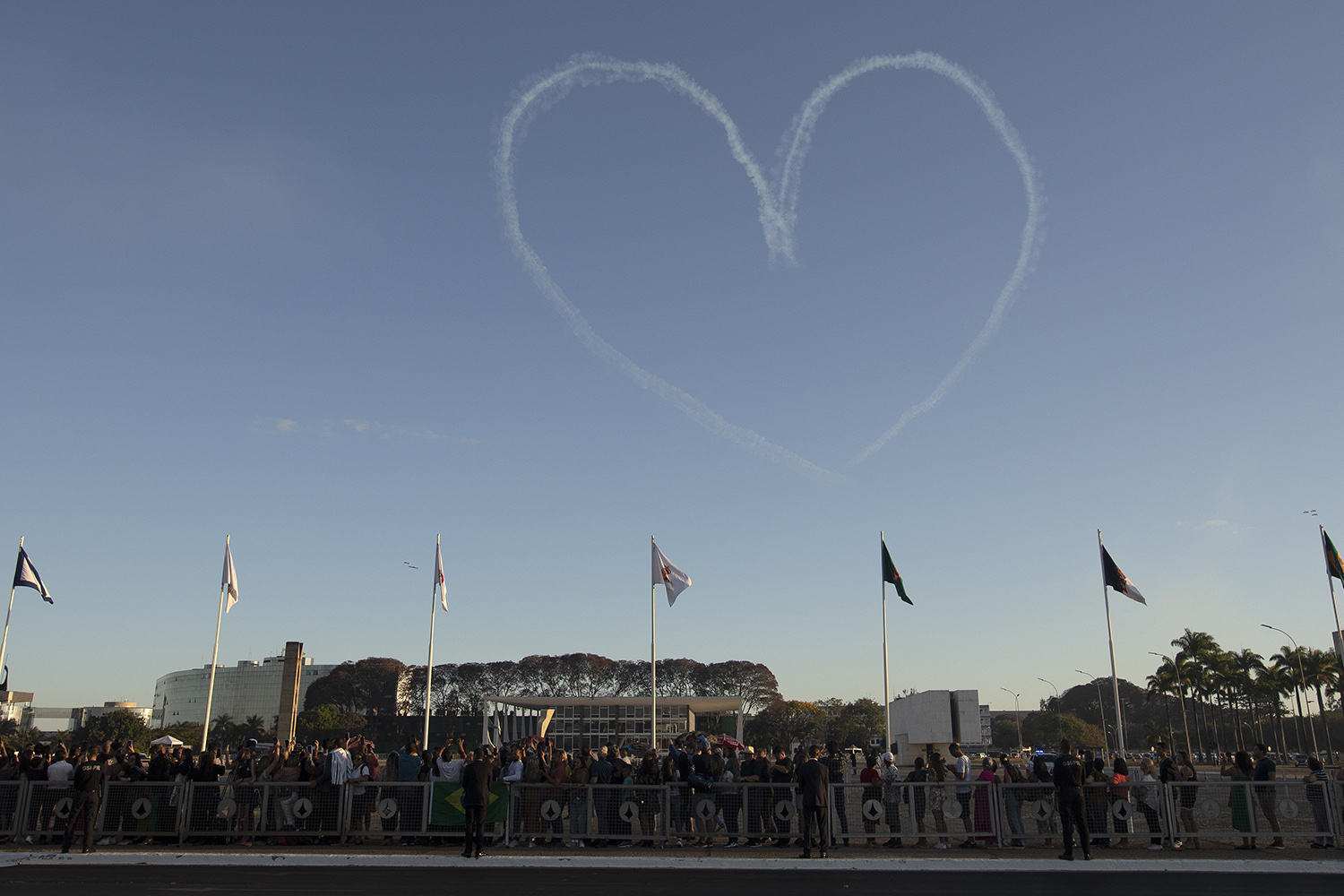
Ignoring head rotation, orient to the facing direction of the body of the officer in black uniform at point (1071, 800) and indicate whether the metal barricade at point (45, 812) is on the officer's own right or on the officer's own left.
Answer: on the officer's own left

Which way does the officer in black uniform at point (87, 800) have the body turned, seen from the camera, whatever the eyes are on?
away from the camera

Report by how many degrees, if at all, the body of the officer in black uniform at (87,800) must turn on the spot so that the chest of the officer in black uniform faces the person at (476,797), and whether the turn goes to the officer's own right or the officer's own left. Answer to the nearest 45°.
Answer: approximately 135° to the officer's own right

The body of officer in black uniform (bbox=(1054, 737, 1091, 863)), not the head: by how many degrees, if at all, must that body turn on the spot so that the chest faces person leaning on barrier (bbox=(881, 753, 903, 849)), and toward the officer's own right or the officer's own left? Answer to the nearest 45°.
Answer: approximately 90° to the officer's own left

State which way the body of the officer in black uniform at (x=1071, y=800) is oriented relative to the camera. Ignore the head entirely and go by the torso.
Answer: away from the camera

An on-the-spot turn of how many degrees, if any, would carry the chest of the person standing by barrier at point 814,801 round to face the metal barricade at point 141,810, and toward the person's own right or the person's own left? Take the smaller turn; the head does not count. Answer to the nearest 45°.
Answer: approximately 90° to the person's own left

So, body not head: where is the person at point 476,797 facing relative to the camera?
away from the camera

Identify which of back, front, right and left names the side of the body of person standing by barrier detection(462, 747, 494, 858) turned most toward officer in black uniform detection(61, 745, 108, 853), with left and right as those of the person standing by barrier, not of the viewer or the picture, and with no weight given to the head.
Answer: left

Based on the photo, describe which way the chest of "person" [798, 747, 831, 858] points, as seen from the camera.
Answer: away from the camera

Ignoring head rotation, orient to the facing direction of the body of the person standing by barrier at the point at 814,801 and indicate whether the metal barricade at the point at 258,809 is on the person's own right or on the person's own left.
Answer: on the person's own left

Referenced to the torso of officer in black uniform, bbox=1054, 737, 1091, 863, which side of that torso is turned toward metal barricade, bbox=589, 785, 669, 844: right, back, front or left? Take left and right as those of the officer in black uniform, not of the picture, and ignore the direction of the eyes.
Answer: left
